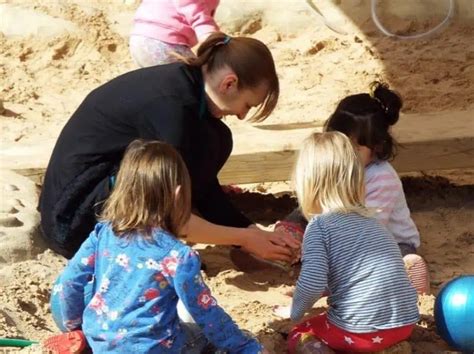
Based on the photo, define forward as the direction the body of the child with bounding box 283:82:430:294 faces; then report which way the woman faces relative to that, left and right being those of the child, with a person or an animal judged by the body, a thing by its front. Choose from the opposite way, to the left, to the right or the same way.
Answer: the opposite way

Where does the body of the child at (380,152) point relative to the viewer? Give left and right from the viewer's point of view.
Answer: facing to the left of the viewer

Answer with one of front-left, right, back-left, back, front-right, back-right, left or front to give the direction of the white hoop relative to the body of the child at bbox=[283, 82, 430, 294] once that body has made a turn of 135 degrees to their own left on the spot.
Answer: back-left

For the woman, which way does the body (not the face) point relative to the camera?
to the viewer's right

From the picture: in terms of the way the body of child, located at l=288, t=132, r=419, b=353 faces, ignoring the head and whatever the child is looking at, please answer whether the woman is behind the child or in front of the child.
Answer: in front

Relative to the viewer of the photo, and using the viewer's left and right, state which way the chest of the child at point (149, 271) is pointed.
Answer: facing away from the viewer and to the right of the viewer

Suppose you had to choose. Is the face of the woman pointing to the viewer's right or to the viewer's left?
to the viewer's right

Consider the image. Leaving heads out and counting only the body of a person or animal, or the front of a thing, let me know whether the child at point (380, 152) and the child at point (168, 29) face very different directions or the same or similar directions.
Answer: very different directions
